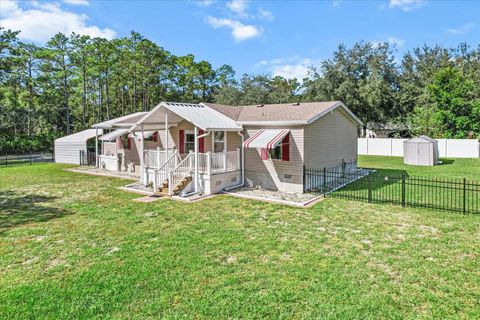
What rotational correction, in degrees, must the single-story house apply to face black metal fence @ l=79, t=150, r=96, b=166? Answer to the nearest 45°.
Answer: approximately 90° to its right

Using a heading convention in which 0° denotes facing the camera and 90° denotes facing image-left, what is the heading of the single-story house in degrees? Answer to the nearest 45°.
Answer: approximately 45°

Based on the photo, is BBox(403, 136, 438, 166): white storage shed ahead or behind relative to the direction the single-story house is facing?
behind

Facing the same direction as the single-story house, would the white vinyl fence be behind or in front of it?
behind

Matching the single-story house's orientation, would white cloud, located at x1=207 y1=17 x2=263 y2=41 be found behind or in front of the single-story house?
behind

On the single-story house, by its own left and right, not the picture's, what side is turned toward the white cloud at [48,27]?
right

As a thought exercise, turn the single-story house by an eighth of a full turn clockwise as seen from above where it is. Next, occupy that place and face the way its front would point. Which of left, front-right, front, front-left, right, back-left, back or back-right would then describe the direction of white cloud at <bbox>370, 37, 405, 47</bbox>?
back-right

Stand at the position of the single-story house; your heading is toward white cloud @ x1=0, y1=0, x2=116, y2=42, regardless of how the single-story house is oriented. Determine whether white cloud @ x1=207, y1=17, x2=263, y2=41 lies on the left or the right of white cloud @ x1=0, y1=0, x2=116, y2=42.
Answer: right
